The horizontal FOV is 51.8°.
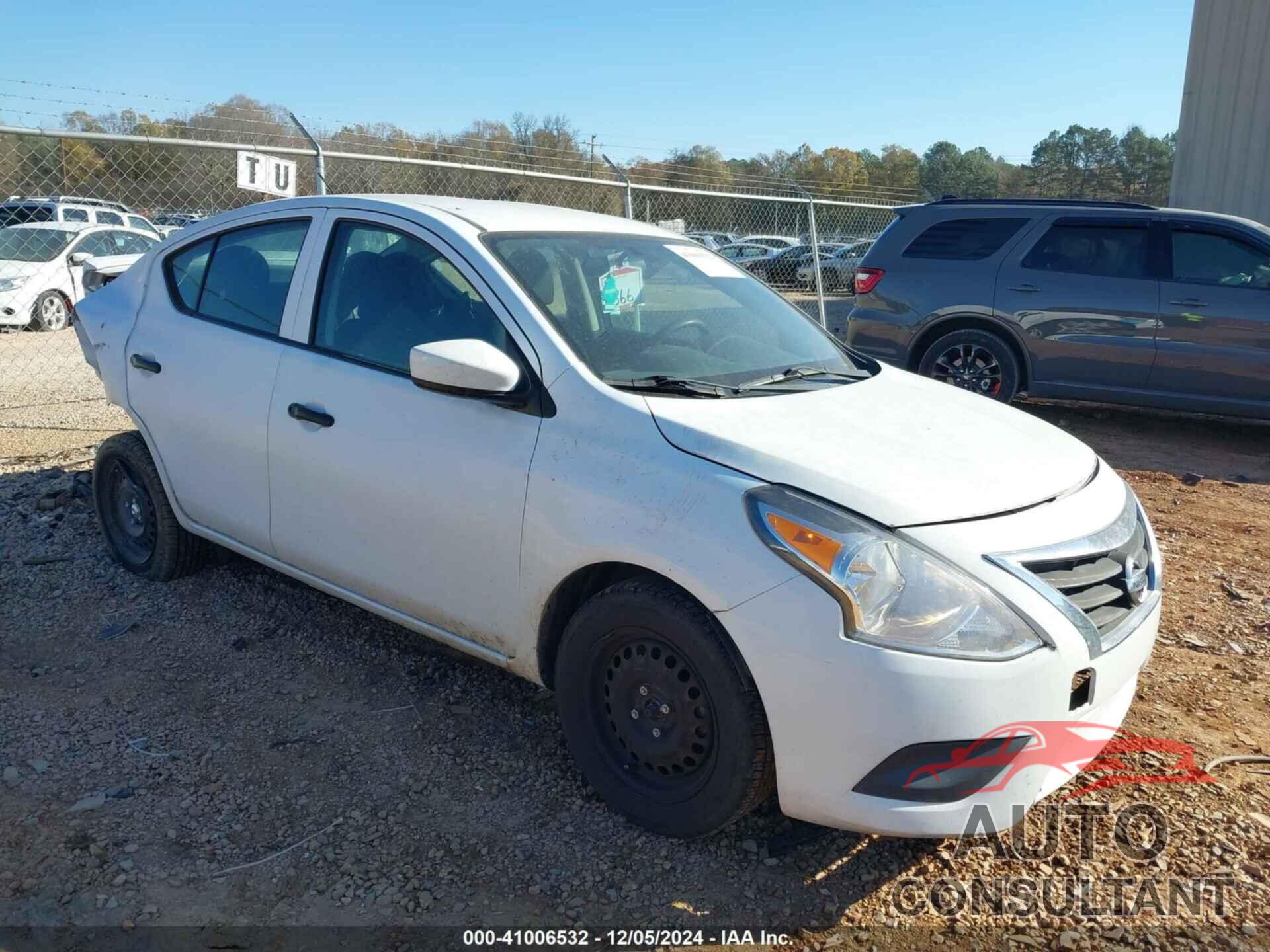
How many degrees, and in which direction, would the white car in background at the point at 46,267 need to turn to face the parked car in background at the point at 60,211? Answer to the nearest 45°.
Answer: approximately 135° to its right

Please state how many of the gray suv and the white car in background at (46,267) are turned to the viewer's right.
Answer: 1

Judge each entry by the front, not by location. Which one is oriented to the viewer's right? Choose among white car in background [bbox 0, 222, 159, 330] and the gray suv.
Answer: the gray suv

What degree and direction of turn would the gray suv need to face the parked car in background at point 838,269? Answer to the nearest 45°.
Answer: approximately 90° to its left

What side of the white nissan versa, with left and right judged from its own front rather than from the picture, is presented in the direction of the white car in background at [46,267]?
back

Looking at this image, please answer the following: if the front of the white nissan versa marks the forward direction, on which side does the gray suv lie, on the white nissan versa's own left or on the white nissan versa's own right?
on the white nissan versa's own left

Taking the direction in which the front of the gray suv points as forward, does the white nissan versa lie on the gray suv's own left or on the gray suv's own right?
on the gray suv's own right

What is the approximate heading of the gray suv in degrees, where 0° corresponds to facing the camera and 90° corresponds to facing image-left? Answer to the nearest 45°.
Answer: approximately 270°

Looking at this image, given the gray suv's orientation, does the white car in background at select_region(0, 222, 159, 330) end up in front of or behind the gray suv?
behind

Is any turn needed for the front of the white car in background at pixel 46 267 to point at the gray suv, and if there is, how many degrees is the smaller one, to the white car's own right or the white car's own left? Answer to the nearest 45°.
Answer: approximately 90° to the white car's own left

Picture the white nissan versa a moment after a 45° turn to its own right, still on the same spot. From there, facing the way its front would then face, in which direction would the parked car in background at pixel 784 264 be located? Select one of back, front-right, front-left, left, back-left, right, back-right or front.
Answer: back

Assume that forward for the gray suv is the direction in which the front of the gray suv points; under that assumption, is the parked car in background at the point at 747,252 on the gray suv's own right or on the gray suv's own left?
on the gray suv's own left
